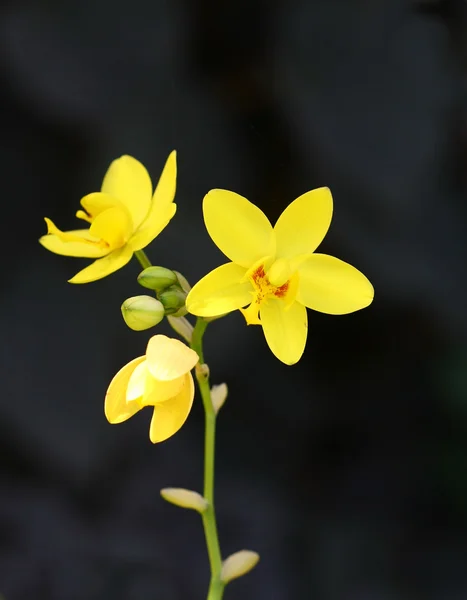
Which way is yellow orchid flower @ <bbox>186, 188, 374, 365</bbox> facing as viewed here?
toward the camera
